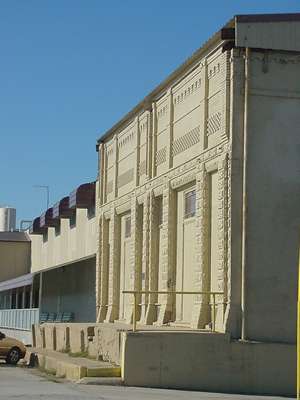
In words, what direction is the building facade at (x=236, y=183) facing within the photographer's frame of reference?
facing the viewer and to the left of the viewer

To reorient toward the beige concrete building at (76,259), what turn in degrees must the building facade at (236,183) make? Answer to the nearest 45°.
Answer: approximately 135° to its right
